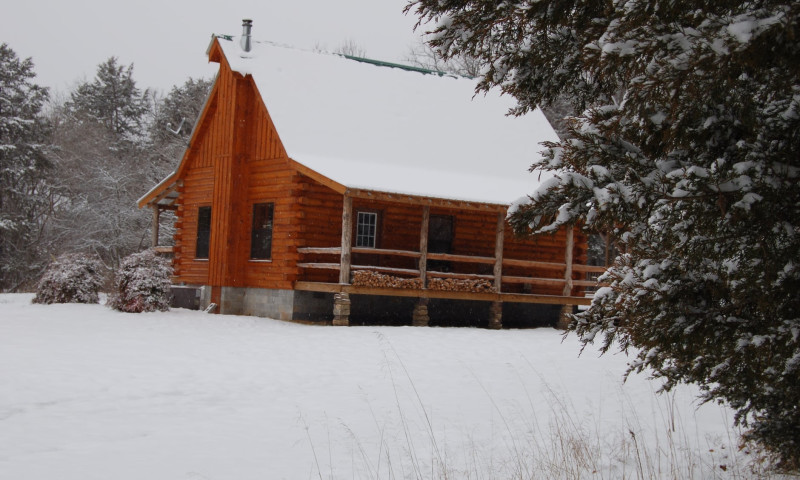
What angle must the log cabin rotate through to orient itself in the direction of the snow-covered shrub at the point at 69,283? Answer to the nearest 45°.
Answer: approximately 135° to its right

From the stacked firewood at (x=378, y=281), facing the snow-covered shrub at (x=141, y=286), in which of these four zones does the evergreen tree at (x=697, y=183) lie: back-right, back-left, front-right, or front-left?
back-left

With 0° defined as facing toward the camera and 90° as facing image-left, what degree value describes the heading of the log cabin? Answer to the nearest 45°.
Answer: approximately 315°

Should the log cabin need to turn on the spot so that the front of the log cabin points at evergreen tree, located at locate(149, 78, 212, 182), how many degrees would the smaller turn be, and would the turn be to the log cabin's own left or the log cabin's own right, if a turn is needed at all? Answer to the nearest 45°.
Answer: approximately 180°

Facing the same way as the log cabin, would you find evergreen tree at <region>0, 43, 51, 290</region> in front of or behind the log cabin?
behind
